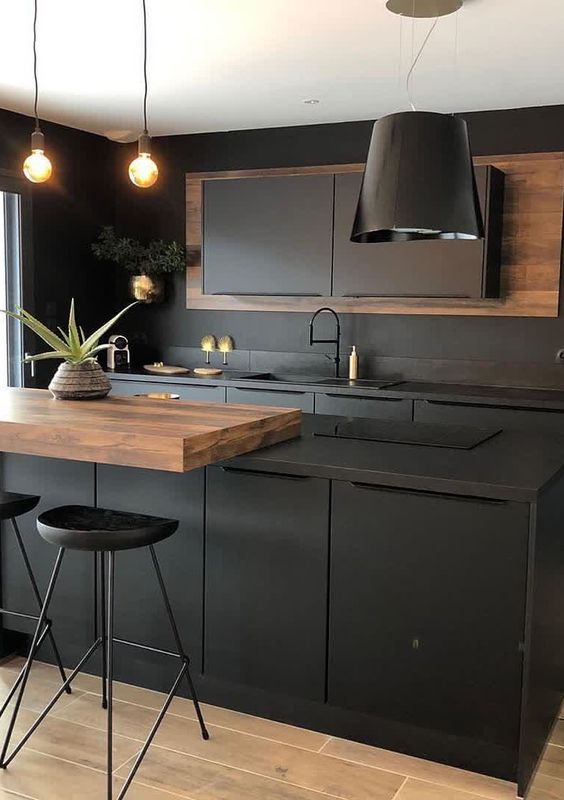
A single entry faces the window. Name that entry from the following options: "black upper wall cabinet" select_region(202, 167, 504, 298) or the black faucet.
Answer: the black faucet

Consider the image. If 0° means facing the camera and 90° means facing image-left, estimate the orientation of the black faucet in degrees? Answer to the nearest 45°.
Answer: approximately 90°

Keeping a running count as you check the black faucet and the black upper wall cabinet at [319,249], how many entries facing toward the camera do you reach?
1

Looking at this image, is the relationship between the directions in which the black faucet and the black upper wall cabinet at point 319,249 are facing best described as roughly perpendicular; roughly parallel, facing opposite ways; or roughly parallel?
roughly perpendicular

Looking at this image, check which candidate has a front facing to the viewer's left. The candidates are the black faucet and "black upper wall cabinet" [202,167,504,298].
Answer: the black faucet

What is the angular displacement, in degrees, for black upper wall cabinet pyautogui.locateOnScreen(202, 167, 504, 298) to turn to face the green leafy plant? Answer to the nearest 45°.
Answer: approximately 135° to its right

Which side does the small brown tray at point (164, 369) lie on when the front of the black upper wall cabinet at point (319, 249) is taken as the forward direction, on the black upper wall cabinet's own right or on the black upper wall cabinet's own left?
on the black upper wall cabinet's own right

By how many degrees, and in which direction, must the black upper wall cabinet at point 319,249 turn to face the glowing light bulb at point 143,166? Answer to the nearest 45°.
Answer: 0° — it already faces it
